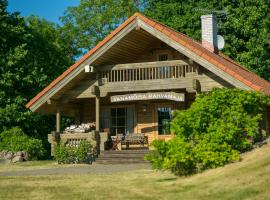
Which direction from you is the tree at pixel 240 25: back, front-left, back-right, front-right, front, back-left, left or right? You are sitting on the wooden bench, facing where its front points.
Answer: back-left

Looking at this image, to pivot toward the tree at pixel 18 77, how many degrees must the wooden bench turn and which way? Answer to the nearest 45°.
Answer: approximately 135° to its right

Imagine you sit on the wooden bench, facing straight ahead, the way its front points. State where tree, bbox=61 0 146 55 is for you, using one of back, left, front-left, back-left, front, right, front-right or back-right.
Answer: back

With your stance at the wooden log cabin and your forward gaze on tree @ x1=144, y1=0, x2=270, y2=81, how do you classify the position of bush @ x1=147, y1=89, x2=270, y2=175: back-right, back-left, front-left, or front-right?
back-right

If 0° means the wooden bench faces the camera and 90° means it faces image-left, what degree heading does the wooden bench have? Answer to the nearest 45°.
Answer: approximately 0°
